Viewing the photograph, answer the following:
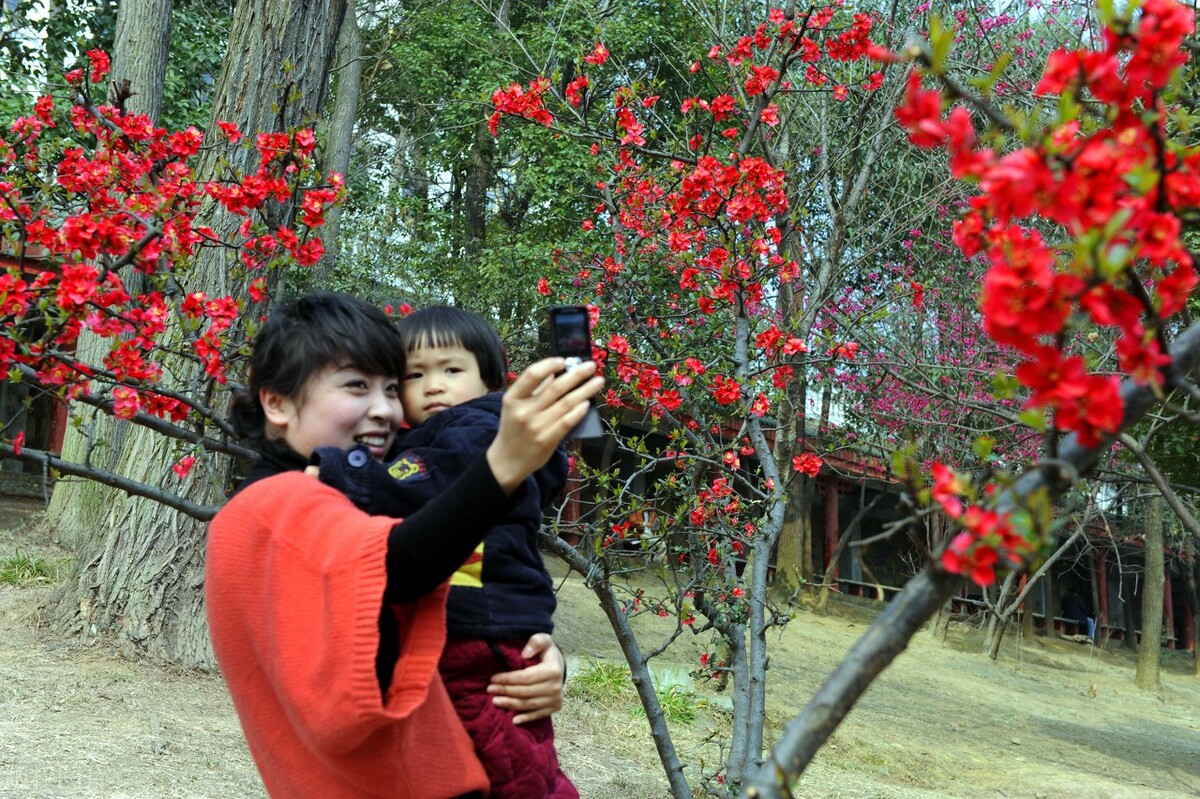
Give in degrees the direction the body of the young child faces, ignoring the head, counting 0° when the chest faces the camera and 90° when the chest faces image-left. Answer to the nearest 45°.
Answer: approximately 45°

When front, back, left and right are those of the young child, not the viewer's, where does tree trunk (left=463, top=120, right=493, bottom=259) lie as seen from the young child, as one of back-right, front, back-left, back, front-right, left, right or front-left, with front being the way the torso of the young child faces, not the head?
back-right

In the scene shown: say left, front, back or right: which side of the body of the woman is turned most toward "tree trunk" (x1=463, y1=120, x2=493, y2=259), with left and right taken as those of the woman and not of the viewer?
left

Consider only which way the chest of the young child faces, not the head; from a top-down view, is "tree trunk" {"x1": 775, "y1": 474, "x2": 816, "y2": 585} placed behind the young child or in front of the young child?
behind

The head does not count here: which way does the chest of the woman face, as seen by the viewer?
to the viewer's right

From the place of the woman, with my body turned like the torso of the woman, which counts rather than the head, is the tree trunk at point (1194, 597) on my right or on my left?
on my left

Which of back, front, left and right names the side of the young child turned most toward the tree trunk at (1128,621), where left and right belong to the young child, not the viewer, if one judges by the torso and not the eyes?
back

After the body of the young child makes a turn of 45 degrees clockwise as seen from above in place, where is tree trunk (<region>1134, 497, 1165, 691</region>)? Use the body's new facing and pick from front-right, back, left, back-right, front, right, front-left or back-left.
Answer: back-right

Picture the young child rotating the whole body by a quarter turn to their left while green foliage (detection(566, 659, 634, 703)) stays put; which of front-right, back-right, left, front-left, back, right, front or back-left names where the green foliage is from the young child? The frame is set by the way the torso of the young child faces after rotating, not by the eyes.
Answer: back-left

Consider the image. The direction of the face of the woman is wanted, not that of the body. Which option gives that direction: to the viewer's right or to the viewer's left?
to the viewer's right

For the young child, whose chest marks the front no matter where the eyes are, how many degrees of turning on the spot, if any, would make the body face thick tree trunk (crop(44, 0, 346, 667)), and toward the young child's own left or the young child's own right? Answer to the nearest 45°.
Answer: approximately 135° to the young child's own right
